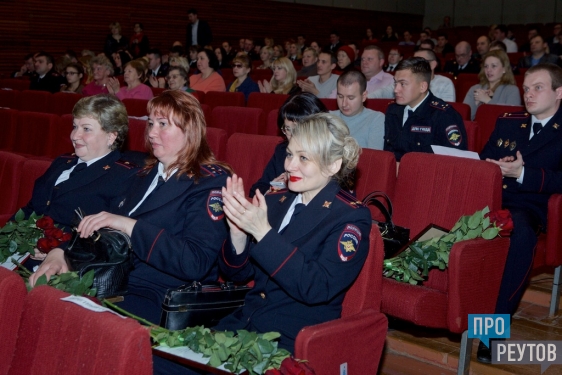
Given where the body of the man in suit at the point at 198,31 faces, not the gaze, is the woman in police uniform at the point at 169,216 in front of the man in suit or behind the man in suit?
in front

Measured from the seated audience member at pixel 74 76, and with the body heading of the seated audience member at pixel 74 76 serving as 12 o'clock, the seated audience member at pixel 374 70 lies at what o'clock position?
the seated audience member at pixel 374 70 is roughly at 9 o'clock from the seated audience member at pixel 74 76.

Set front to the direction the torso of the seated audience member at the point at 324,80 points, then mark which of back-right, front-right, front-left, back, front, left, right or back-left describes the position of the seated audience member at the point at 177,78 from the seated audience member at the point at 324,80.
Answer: front-right

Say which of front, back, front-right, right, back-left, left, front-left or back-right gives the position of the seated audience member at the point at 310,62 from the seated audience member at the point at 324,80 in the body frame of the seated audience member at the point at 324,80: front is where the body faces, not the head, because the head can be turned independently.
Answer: back-right

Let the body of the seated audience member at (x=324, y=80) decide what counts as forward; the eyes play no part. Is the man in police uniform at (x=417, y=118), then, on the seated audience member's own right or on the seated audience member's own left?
on the seated audience member's own left

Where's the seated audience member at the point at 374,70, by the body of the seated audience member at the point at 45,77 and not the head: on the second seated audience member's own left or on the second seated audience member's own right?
on the second seated audience member's own left

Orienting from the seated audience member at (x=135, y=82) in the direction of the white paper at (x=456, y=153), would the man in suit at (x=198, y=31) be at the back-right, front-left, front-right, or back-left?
back-left

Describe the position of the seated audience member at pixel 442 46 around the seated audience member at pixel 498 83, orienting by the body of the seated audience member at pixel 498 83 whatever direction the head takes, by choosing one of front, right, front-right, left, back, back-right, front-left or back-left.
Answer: back-right

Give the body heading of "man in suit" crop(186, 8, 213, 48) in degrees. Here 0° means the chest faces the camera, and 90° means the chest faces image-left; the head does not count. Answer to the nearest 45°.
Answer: approximately 45°

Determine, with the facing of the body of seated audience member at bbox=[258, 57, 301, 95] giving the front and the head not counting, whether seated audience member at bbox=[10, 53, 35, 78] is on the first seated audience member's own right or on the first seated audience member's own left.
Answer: on the first seated audience member's own right

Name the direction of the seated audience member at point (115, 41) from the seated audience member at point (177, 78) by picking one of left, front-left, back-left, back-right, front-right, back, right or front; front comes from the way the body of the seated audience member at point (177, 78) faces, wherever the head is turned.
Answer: back-right
